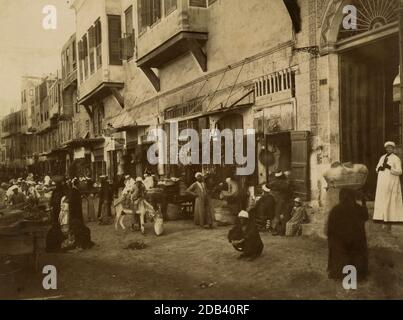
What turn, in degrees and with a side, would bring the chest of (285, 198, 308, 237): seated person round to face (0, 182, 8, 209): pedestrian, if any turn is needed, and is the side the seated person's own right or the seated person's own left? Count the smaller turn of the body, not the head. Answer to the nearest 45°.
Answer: approximately 45° to the seated person's own right

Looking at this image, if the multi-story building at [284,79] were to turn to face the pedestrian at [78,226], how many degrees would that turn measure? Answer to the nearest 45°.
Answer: approximately 45° to its right

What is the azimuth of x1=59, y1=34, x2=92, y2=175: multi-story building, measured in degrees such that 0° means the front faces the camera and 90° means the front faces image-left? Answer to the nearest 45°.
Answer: approximately 45°

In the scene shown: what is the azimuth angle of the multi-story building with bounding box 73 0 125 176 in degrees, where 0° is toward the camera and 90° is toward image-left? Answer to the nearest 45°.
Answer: approximately 45°

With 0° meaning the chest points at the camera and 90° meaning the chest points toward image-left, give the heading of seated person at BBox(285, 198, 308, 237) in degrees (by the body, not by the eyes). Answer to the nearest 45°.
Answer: approximately 45°
